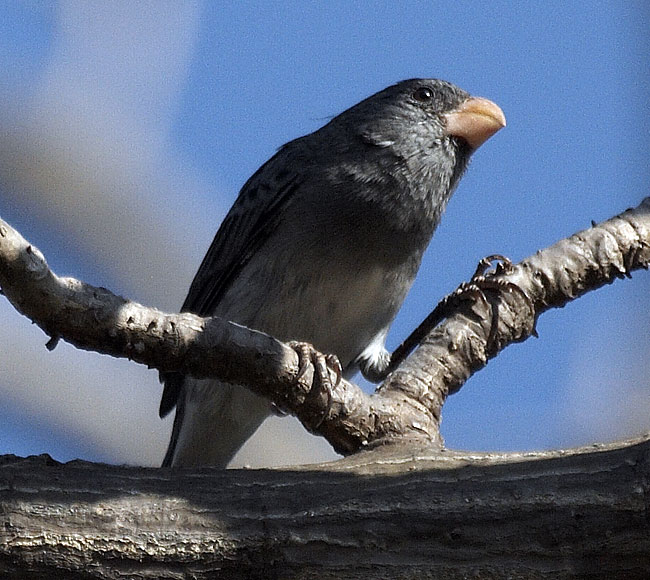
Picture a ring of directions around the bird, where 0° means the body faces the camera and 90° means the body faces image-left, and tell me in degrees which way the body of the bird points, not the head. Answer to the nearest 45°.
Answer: approximately 270°
